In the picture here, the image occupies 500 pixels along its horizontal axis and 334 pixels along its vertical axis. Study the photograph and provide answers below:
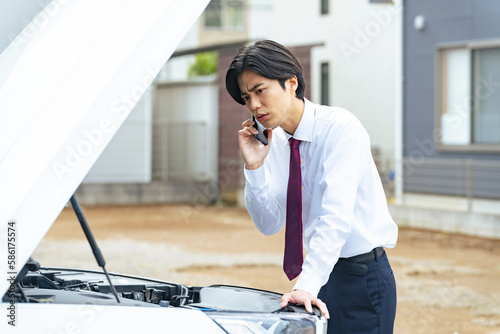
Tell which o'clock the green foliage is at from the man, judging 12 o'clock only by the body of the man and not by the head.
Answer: The green foliage is roughly at 4 o'clock from the man.

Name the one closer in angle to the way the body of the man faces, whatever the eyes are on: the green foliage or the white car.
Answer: the white car

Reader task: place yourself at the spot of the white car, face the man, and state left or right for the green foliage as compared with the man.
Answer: left

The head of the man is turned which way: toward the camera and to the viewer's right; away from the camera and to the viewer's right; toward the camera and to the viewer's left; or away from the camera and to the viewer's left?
toward the camera and to the viewer's left

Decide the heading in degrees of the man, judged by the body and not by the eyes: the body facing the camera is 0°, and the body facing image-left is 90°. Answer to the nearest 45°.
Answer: approximately 45°

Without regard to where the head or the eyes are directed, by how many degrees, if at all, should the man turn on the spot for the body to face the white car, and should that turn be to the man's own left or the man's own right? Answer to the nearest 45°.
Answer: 0° — they already face it
